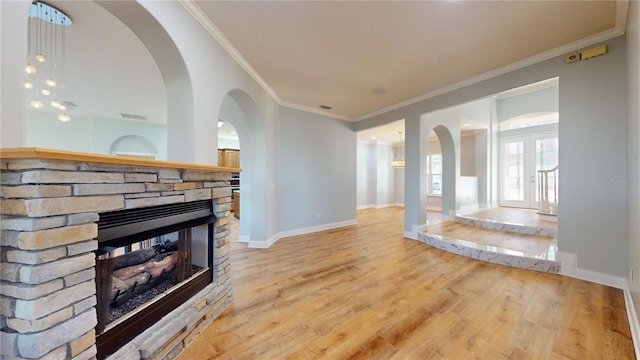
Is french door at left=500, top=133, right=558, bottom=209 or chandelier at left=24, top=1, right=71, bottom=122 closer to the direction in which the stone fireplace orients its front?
the french door

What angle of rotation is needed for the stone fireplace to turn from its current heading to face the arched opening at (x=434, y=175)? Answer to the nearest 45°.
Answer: approximately 45° to its left

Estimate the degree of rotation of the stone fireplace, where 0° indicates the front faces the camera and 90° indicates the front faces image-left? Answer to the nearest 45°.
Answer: approximately 315°

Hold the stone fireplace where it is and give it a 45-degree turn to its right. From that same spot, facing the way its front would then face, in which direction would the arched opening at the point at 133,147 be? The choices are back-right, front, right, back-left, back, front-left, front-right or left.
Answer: back

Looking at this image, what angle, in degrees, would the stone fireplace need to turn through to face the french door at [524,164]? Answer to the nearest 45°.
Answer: approximately 45° to its left

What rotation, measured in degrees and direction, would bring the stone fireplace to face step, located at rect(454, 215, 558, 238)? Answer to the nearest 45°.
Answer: approximately 45° to its left
